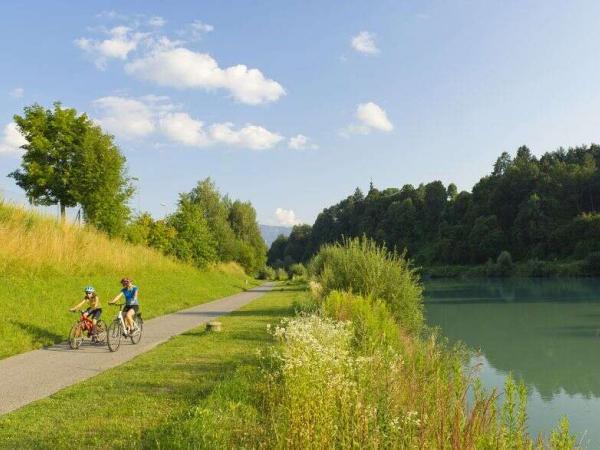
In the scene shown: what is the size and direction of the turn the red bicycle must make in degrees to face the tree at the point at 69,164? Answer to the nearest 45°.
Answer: approximately 135° to its right

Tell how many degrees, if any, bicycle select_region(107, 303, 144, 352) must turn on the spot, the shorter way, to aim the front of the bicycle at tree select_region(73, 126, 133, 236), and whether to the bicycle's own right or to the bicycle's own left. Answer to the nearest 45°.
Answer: approximately 135° to the bicycle's own right

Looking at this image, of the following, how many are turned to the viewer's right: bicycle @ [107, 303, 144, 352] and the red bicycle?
0

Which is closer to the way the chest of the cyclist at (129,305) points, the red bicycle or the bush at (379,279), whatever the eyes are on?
the red bicycle

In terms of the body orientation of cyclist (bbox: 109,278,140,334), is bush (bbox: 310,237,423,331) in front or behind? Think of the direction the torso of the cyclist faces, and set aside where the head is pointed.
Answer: behind

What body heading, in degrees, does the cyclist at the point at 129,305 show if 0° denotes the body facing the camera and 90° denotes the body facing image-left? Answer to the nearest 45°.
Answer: approximately 45°

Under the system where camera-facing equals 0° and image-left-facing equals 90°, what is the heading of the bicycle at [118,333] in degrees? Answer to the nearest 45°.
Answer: approximately 45°

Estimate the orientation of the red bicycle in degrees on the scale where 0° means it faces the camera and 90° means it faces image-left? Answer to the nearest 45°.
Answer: approximately 45°

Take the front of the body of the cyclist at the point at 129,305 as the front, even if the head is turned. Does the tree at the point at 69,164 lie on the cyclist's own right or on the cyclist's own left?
on the cyclist's own right

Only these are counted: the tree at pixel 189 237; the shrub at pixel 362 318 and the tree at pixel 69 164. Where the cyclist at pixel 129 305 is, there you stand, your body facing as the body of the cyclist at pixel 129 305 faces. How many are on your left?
1

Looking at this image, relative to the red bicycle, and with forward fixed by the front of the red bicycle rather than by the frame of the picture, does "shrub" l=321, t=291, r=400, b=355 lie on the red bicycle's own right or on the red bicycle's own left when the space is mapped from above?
on the red bicycle's own left
